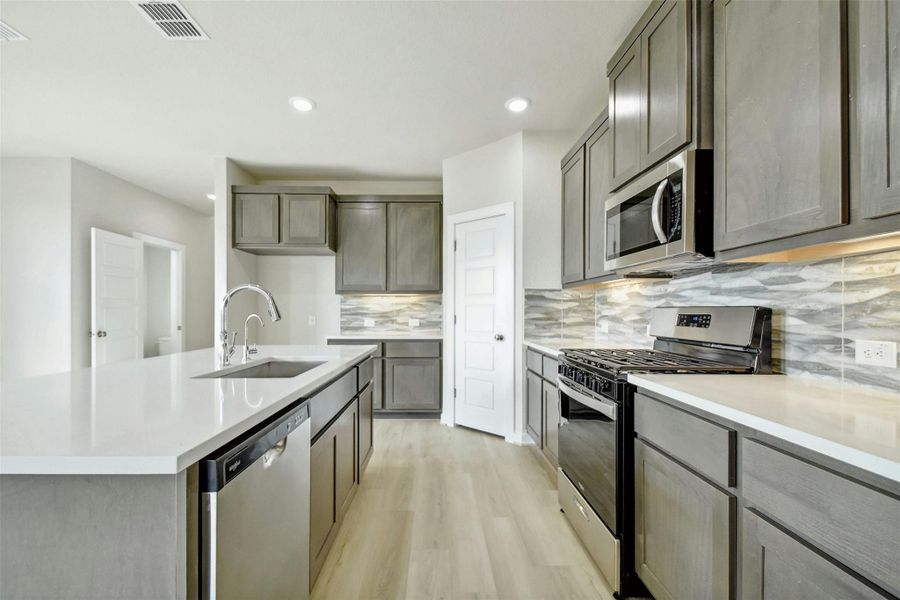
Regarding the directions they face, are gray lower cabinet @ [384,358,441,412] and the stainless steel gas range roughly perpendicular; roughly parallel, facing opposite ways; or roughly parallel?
roughly perpendicular

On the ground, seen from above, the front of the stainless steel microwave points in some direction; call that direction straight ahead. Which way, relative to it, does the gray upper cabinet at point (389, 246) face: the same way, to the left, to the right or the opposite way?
to the left

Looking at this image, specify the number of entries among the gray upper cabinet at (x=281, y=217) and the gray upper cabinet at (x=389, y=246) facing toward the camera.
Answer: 2

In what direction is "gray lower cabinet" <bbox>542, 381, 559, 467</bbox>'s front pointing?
to the viewer's left

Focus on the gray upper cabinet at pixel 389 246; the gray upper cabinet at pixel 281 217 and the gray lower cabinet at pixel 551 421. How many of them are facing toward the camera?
2

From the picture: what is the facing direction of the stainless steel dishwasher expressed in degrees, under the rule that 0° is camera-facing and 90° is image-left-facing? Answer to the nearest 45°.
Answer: approximately 315°

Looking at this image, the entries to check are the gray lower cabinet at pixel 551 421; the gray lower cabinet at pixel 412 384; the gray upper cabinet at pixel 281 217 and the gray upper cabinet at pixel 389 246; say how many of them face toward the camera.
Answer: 3
